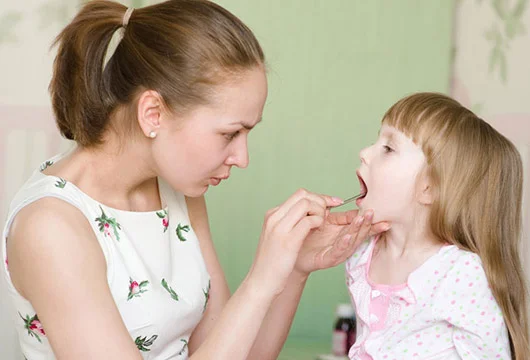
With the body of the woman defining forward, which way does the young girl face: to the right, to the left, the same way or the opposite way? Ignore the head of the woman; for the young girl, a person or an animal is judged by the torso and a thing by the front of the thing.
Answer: to the right

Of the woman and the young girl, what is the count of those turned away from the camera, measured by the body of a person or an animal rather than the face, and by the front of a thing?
0

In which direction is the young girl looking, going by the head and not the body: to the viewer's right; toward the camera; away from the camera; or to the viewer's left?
to the viewer's left

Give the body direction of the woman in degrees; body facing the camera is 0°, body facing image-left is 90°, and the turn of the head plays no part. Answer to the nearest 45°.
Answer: approximately 315°

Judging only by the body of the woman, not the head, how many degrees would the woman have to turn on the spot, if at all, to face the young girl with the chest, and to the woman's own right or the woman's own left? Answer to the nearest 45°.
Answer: approximately 45° to the woman's own left

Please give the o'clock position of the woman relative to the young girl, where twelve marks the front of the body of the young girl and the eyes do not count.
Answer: The woman is roughly at 1 o'clock from the young girl.
